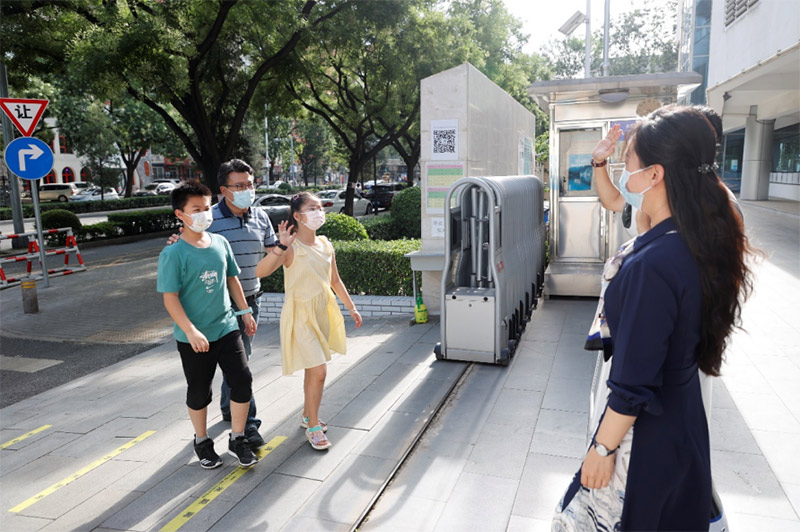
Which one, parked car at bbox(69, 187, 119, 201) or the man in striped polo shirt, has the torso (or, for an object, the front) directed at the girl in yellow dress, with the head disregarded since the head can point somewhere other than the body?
the man in striped polo shirt

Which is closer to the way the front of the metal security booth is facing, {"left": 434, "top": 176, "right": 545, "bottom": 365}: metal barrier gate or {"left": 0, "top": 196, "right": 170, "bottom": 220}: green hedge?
the metal barrier gate

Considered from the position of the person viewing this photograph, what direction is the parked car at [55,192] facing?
facing to the left of the viewer

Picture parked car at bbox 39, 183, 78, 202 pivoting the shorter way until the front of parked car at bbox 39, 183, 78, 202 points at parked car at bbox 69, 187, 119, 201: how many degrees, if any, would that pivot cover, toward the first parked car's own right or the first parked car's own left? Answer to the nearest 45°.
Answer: approximately 180°

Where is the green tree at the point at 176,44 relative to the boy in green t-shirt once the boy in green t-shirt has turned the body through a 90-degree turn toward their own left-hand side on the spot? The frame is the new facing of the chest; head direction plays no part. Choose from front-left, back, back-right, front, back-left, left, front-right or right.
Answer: front-left

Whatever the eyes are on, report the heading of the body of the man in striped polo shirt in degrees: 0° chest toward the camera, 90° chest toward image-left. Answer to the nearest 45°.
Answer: approximately 315°

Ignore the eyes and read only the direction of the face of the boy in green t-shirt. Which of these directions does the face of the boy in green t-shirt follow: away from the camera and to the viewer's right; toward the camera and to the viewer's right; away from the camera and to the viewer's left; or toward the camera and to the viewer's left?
toward the camera and to the viewer's right

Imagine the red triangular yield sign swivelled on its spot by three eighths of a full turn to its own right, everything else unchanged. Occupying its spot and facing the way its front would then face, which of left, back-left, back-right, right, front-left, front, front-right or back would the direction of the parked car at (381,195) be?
right

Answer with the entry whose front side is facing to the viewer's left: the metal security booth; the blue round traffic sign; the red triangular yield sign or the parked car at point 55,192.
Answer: the parked car

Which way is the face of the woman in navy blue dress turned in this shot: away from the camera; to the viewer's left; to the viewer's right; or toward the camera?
to the viewer's left

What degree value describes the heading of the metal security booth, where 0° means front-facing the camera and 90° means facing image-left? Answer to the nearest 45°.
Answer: approximately 0°

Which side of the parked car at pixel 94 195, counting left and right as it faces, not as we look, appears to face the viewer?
left

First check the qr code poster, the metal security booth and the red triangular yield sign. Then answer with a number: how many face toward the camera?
3
